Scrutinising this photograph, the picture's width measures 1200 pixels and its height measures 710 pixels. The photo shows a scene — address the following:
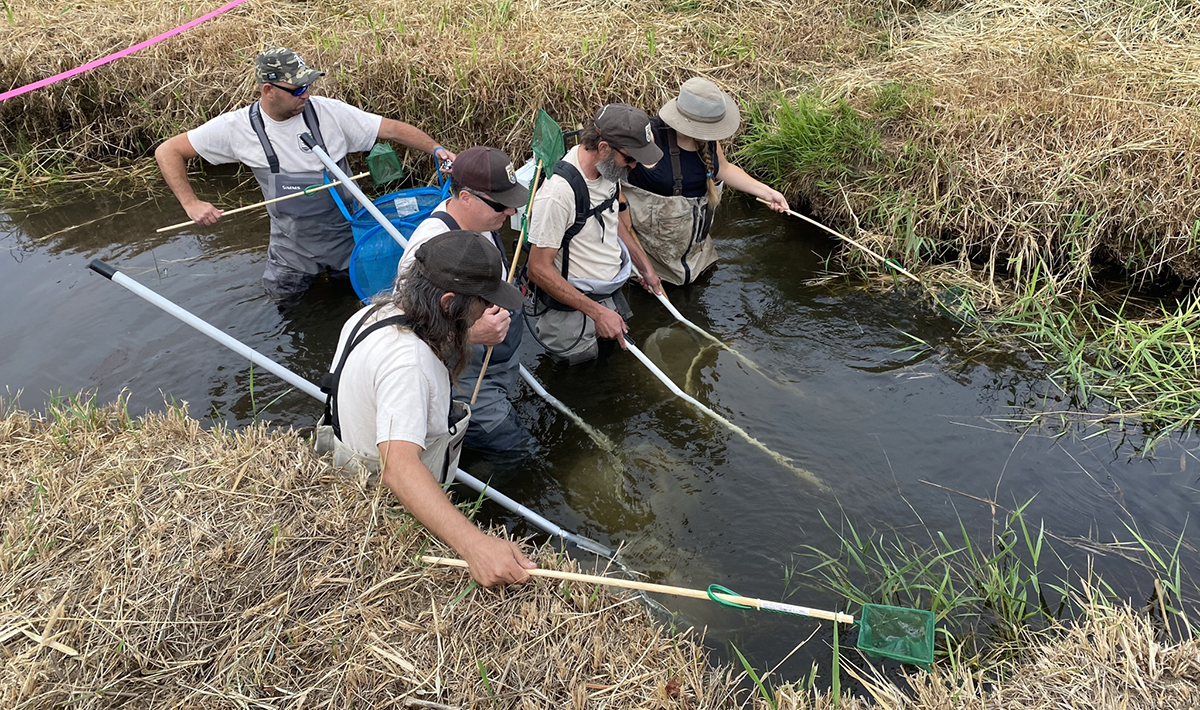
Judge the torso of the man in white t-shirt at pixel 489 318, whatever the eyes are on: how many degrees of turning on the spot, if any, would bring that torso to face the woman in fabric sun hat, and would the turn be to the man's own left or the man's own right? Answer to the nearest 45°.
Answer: approximately 90° to the man's own left

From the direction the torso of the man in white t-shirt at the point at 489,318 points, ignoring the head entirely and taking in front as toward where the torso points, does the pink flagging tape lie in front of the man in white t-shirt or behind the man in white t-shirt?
behind

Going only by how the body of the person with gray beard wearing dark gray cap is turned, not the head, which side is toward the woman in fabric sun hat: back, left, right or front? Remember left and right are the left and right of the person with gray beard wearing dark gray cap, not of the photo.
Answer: left

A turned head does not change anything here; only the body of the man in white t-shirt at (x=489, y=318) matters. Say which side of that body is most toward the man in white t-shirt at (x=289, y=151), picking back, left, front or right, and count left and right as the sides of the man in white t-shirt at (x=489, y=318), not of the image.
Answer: back
